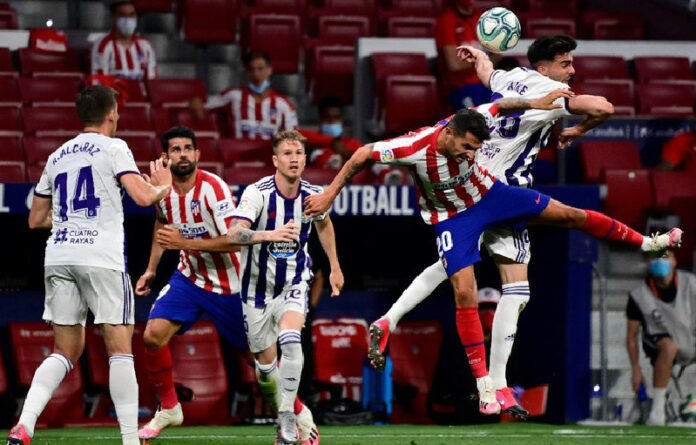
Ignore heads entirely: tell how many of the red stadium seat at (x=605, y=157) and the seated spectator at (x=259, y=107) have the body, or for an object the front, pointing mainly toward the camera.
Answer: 2

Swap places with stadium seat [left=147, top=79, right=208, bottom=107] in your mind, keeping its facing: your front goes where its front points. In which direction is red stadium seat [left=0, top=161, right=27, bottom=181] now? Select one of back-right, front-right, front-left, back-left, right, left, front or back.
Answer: front-right

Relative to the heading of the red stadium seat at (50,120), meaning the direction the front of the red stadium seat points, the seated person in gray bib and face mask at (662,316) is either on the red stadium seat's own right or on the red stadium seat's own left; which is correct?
on the red stadium seat's own left

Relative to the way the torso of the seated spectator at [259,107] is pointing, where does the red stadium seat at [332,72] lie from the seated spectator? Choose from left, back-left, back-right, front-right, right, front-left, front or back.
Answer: back-left

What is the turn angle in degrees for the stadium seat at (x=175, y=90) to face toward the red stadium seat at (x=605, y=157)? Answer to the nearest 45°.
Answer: approximately 90° to its left

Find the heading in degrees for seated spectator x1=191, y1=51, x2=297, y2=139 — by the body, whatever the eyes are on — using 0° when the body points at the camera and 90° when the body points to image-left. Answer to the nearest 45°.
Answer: approximately 0°

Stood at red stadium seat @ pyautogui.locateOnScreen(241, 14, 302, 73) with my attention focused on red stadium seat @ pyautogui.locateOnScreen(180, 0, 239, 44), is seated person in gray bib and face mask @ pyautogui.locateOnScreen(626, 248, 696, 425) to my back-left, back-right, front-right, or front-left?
back-left

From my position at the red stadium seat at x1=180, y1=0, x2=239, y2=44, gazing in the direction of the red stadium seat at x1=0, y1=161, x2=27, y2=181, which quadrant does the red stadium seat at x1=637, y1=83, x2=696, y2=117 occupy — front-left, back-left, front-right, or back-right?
back-left

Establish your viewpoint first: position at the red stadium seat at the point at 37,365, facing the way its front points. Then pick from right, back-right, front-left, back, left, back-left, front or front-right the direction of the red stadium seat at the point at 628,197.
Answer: left

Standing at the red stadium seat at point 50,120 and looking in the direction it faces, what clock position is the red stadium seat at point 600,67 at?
the red stadium seat at point 600,67 is roughly at 9 o'clock from the red stadium seat at point 50,120.

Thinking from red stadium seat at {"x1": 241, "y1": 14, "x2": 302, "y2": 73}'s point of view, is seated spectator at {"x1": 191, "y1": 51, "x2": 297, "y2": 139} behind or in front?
in front

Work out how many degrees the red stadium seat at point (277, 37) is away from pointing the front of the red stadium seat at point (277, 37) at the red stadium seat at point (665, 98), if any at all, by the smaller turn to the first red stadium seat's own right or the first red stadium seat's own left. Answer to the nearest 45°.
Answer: approximately 90° to the first red stadium seat's own left
